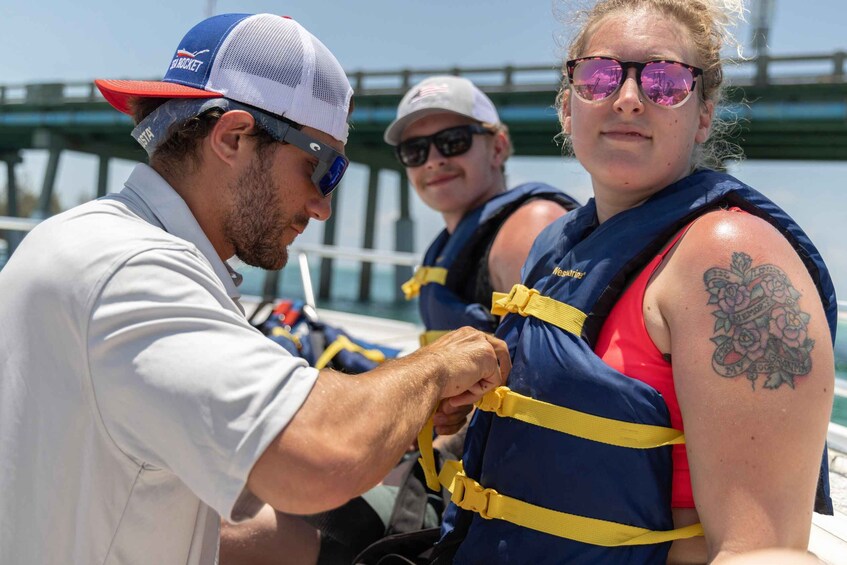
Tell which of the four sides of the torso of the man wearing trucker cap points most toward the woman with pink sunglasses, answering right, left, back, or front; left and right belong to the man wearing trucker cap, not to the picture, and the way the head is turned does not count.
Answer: front

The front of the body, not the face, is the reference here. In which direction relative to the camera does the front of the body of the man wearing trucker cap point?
to the viewer's right

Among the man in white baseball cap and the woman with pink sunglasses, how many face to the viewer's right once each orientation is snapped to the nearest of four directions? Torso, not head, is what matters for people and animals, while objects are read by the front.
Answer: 0

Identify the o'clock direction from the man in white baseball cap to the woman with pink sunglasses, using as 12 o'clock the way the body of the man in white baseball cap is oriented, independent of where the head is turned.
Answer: The woman with pink sunglasses is roughly at 10 o'clock from the man in white baseball cap.

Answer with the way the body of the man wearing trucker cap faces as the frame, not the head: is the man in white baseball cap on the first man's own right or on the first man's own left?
on the first man's own left

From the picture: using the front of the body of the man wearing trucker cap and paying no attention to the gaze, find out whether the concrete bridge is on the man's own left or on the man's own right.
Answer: on the man's own left

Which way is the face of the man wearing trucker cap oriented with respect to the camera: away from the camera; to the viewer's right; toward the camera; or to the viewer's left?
to the viewer's right

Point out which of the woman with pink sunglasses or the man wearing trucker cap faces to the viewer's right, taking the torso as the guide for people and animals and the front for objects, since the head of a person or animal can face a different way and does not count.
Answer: the man wearing trucker cap

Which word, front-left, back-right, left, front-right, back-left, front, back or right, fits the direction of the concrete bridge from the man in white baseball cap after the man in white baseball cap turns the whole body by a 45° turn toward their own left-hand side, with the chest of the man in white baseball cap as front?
back

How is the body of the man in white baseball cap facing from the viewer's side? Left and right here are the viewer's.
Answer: facing the viewer and to the left of the viewer
